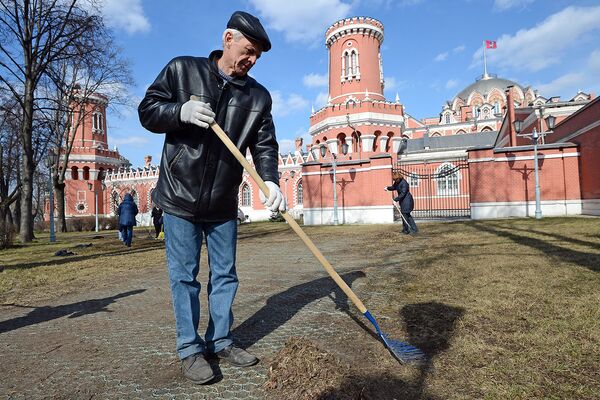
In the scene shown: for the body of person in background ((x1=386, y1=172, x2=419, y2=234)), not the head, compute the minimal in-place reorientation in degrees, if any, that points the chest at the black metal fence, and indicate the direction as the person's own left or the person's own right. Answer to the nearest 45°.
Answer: approximately 90° to the person's own right

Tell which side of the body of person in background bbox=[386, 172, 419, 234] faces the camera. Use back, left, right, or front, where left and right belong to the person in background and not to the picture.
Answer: left

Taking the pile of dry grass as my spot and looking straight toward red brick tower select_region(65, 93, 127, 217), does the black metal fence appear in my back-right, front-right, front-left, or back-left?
front-right

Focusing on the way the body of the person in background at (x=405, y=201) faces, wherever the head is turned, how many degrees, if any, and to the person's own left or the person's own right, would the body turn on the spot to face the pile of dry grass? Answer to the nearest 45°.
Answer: approximately 90° to the person's own left

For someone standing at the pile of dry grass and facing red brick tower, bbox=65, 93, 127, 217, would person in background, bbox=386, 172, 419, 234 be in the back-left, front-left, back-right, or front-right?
front-right

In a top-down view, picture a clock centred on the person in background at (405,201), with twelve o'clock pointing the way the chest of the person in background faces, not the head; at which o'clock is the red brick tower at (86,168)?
The red brick tower is roughly at 1 o'clock from the person in background.

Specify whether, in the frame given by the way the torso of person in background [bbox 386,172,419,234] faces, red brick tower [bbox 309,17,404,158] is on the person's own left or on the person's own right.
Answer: on the person's own right

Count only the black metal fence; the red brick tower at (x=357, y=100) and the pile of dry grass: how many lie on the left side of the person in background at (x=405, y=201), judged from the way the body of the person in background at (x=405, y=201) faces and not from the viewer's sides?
1
